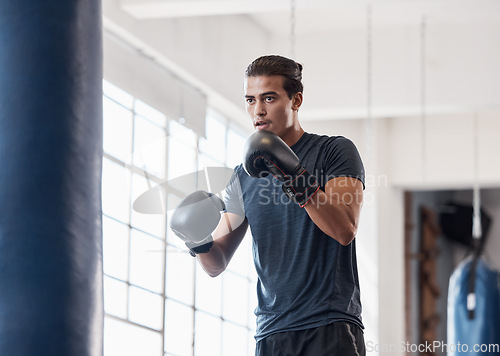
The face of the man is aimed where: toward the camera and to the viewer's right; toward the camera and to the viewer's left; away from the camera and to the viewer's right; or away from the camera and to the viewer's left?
toward the camera and to the viewer's left

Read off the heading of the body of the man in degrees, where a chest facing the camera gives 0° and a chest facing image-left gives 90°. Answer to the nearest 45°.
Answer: approximately 45°

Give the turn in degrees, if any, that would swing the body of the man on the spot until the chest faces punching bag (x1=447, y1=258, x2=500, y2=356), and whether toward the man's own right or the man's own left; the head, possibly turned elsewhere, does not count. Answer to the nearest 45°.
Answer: approximately 135° to the man's own right

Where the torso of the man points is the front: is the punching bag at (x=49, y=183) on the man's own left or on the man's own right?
on the man's own right
